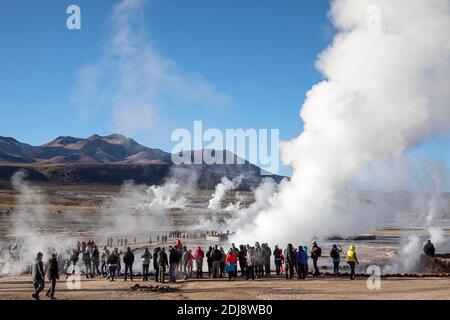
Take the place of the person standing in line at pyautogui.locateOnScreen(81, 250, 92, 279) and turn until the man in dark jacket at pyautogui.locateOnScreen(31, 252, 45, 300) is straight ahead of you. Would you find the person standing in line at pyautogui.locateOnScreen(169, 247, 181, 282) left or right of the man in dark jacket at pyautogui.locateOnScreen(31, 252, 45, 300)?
left

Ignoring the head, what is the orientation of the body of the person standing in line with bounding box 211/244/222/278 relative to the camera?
away from the camera

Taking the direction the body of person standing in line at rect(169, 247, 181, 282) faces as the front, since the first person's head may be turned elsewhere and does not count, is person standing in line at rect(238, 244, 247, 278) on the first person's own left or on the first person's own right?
on the first person's own right

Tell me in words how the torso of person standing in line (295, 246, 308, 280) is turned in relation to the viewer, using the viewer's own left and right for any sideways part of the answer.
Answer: facing away from the viewer

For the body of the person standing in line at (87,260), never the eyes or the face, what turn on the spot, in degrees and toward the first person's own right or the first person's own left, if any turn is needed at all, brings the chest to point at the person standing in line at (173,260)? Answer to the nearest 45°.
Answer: approximately 135° to the first person's own right

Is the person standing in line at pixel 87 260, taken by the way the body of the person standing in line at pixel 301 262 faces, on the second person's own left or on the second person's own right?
on the second person's own left

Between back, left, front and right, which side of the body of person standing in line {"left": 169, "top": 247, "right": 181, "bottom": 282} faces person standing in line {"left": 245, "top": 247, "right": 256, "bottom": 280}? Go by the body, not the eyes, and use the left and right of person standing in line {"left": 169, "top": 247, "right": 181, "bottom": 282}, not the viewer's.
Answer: right

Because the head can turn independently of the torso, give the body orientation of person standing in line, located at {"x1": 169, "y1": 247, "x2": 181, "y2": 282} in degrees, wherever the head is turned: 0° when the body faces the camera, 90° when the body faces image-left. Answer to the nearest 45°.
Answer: approximately 180°

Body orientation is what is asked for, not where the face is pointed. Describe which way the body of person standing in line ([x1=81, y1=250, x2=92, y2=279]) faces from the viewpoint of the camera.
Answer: away from the camera

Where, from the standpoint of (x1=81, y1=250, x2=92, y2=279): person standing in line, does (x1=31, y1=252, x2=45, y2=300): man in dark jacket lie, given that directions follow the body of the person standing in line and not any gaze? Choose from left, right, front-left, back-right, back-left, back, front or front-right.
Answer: back
